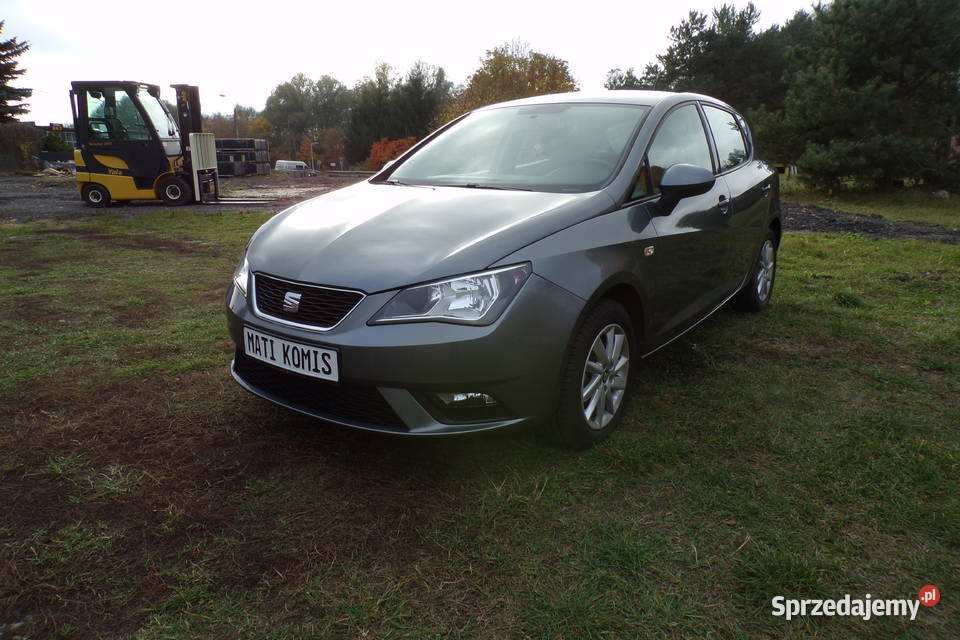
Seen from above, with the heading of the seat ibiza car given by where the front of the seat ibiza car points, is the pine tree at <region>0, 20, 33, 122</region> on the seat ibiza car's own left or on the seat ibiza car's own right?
on the seat ibiza car's own right

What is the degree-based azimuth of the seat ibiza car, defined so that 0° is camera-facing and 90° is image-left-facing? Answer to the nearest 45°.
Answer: approximately 45°

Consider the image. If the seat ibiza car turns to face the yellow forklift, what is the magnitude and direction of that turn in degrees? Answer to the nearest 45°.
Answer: approximately 90° to its right

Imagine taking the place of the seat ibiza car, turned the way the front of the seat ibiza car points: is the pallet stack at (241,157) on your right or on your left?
on your right
